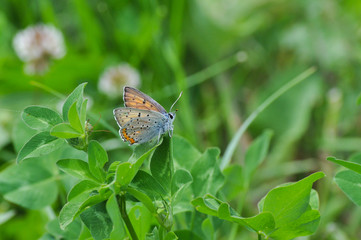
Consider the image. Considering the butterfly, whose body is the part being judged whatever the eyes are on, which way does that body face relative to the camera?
to the viewer's right

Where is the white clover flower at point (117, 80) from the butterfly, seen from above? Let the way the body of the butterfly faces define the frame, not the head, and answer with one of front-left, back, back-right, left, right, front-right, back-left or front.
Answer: left

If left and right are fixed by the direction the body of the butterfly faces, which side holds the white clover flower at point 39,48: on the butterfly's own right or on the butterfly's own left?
on the butterfly's own left
